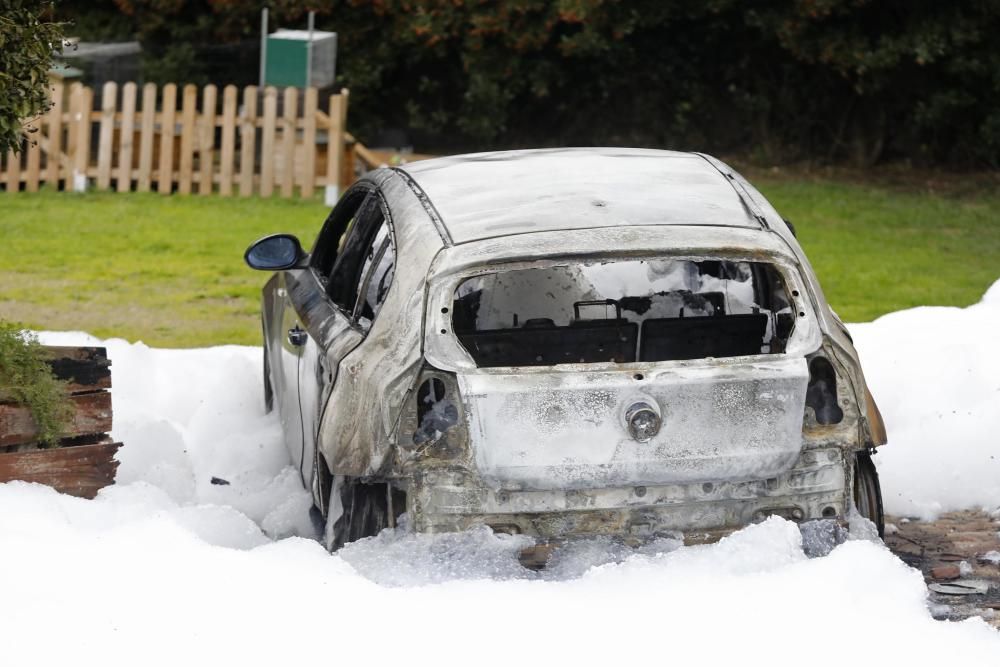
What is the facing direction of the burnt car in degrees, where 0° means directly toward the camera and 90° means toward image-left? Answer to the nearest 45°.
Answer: approximately 180°

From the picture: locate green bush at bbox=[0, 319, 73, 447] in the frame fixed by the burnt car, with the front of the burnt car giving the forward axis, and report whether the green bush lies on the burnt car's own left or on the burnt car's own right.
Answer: on the burnt car's own left

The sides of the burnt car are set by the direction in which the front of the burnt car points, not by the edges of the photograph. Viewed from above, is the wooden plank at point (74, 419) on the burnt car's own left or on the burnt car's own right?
on the burnt car's own left
